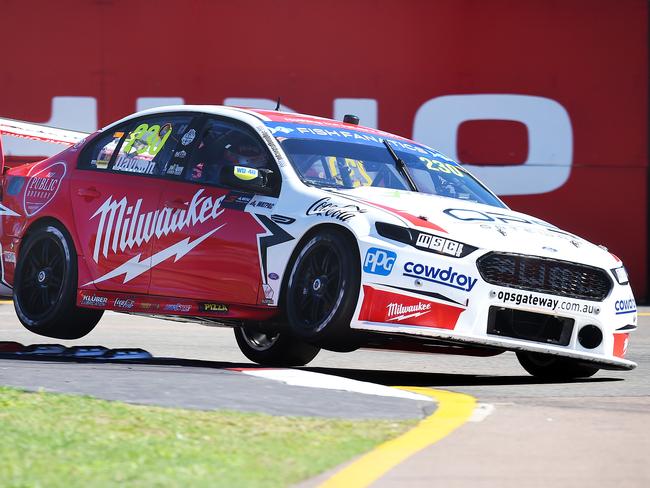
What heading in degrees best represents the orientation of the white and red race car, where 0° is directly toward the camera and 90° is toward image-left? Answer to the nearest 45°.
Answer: approximately 315°
